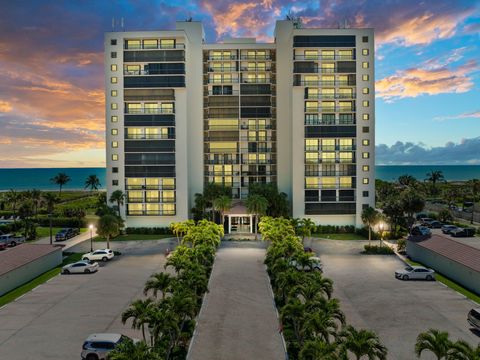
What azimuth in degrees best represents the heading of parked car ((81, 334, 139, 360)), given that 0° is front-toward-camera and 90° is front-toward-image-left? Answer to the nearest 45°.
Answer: approximately 270°

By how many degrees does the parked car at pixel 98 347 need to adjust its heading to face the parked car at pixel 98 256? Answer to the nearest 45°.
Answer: approximately 90° to its left

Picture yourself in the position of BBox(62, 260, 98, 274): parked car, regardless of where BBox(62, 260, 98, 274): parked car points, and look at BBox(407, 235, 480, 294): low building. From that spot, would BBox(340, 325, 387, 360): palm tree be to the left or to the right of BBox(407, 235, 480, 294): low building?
right

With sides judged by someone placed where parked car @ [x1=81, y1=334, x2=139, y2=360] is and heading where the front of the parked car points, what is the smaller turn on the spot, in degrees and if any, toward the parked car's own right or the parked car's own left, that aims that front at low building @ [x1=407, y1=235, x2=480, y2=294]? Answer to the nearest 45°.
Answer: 0° — it already faces it

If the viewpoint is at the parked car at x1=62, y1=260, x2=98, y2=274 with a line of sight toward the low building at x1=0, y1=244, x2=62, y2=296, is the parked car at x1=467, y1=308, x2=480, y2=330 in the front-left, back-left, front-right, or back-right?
back-left

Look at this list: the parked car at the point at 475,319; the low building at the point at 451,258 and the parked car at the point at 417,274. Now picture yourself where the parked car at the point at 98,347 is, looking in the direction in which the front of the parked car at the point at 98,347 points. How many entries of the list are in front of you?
3

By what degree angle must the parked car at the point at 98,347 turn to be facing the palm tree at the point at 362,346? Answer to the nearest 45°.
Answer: approximately 45° to its right
